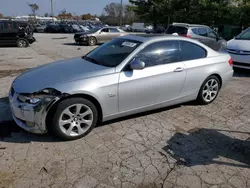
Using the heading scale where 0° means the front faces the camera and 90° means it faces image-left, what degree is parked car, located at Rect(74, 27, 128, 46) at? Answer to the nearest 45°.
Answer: approximately 45°

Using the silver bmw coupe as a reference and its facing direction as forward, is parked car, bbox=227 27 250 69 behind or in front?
behind

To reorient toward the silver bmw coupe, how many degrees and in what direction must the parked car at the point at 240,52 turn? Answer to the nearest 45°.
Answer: approximately 45° to its left

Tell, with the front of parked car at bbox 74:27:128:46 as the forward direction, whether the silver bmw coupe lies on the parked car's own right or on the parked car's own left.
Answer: on the parked car's own left

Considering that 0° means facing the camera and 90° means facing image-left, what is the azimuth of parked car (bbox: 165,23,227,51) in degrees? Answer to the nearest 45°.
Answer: approximately 225°
